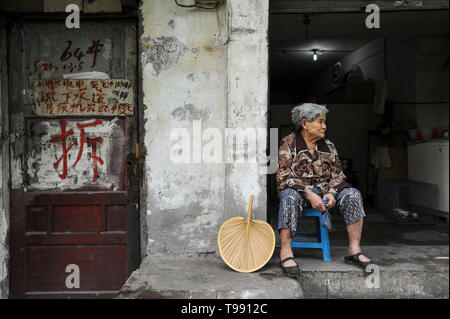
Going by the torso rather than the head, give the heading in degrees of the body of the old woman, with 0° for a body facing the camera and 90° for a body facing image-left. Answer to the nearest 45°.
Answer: approximately 0°

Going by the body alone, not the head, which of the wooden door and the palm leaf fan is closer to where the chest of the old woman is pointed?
the palm leaf fan

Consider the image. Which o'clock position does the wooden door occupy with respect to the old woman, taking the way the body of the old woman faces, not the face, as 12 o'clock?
The wooden door is roughly at 3 o'clock from the old woman.

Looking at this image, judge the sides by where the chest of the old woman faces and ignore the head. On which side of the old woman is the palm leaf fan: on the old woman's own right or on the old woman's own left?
on the old woman's own right
